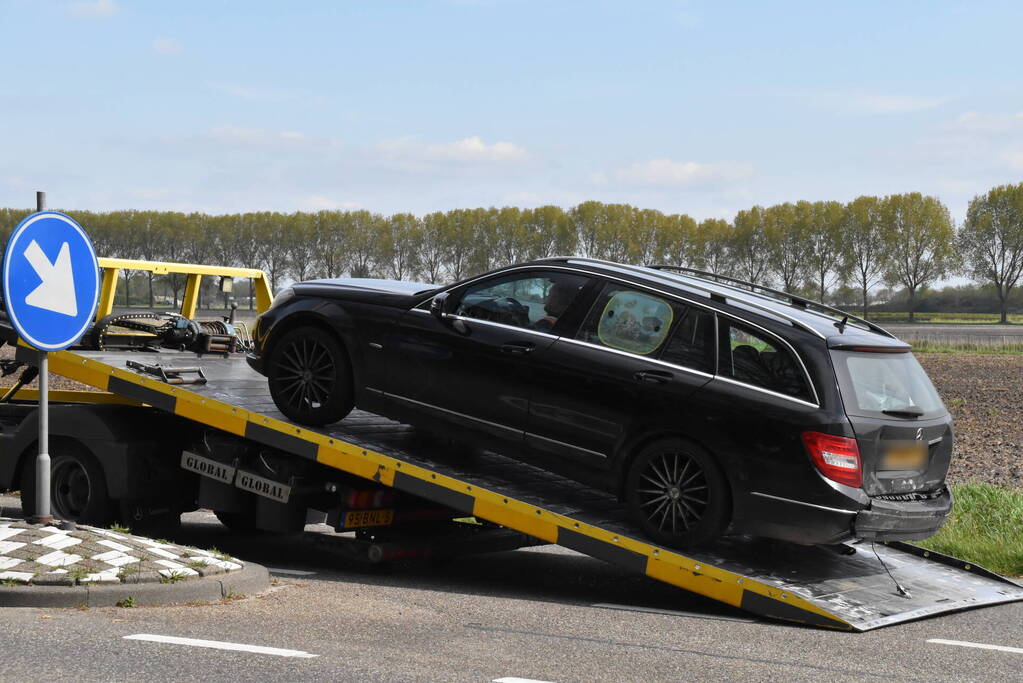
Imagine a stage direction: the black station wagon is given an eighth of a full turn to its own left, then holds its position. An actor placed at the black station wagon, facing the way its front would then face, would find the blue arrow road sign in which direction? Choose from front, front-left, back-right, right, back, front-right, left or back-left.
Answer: front

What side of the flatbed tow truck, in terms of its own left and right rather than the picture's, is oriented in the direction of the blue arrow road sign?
left

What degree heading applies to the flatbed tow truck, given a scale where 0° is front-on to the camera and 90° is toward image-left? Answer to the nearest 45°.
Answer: approximately 135°

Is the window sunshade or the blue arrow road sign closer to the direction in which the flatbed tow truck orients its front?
the blue arrow road sign

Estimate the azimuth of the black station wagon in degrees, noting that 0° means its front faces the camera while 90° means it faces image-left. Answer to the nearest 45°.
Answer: approximately 135°

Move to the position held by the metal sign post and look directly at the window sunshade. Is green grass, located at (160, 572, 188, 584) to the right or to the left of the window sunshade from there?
right

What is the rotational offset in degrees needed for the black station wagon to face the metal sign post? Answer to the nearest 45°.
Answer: approximately 45° to its left

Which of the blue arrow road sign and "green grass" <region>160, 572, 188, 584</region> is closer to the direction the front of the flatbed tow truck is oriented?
the blue arrow road sign
